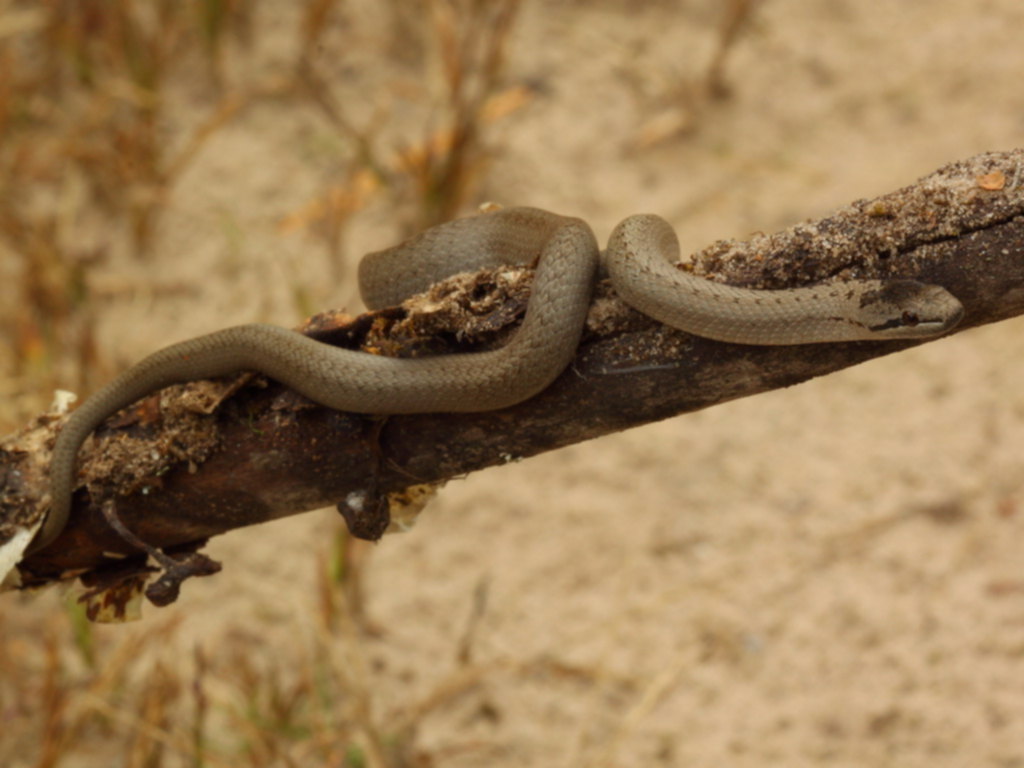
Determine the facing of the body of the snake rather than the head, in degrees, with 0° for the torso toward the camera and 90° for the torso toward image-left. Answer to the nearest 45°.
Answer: approximately 270°
